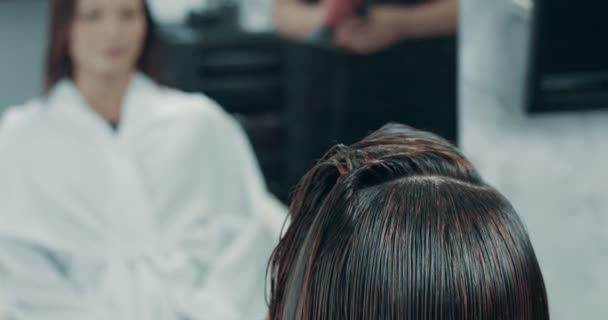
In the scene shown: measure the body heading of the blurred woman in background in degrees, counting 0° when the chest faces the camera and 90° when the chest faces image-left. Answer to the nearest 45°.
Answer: approximately 0°
